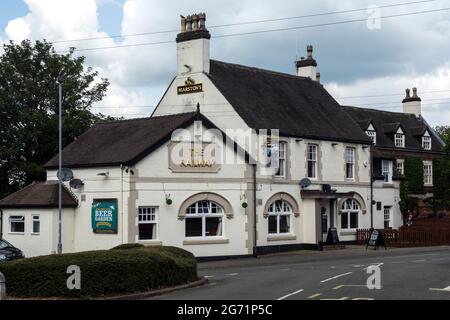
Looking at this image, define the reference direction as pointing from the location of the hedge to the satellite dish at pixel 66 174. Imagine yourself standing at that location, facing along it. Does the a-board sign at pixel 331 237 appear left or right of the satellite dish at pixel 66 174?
right

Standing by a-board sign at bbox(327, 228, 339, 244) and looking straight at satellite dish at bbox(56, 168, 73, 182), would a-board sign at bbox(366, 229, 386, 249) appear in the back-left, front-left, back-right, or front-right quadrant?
back-left

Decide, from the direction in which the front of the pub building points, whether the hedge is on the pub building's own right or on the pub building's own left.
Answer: on the pub building's own right

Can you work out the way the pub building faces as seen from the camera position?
facing the viewer and to the right of the viewer

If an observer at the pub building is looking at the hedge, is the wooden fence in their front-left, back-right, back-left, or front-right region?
back-left

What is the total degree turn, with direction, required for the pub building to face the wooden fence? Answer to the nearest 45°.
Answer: approximately 90° to its left
